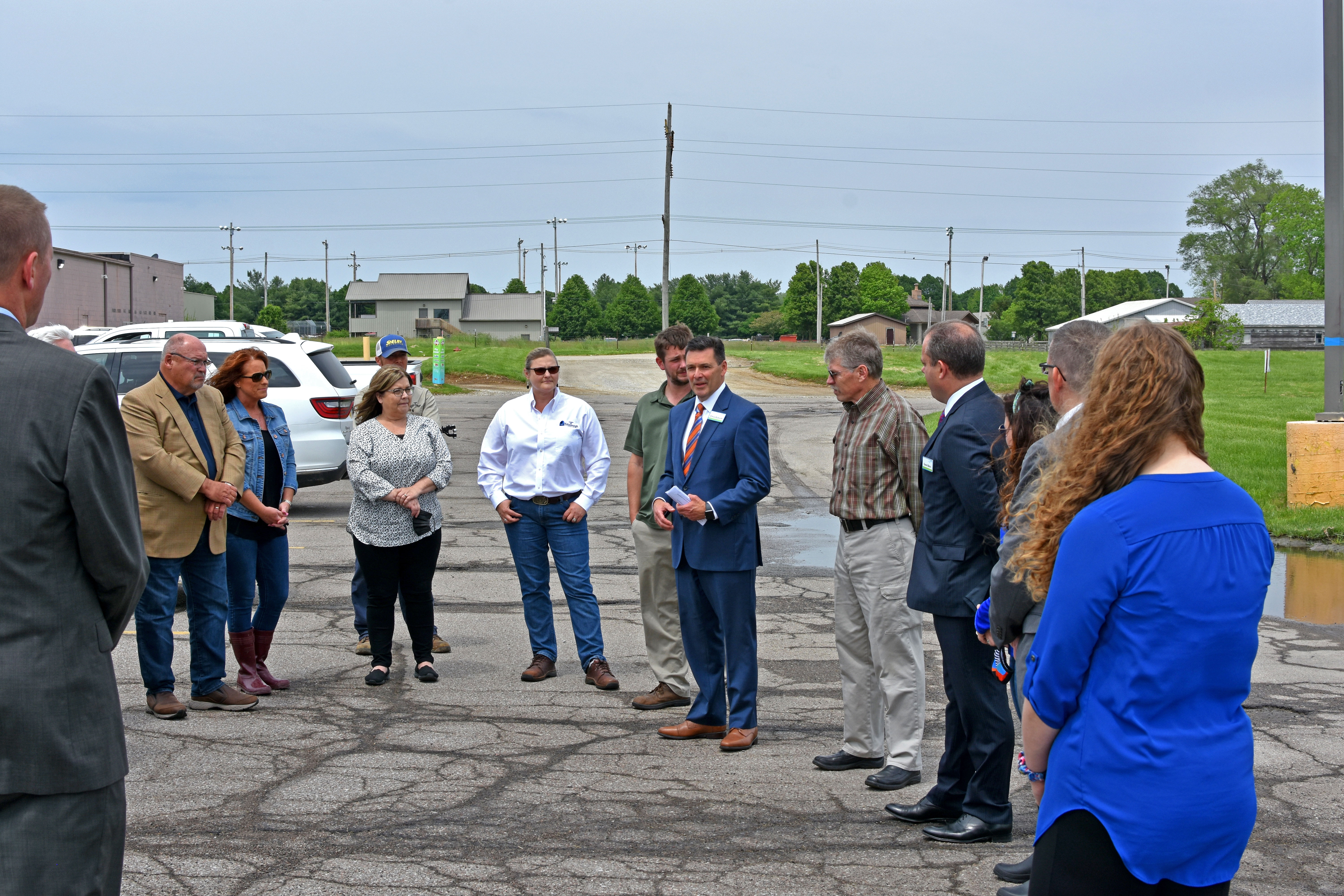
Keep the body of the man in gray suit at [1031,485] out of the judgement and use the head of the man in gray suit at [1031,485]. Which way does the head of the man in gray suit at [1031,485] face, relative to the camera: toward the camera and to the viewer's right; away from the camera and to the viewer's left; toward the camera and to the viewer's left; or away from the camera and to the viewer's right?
away from the camera and to the viewer's left

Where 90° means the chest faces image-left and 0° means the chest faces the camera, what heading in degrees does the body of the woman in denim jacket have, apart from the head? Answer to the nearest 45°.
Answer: approximately 315°

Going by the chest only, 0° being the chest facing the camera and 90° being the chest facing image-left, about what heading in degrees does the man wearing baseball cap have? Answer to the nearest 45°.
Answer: approximately 0°

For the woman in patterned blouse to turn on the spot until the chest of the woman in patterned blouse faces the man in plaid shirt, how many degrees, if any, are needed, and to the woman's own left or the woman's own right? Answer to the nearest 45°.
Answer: approximately 45° to the woman's own left

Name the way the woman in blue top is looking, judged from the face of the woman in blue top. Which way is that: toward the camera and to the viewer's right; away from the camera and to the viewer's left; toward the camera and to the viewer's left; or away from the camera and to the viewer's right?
away from the camera and to the viewer's left

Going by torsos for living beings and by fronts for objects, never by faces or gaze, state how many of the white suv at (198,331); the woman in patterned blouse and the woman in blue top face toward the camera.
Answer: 1

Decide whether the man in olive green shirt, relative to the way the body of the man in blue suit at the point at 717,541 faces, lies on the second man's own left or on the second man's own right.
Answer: on the second man's own right

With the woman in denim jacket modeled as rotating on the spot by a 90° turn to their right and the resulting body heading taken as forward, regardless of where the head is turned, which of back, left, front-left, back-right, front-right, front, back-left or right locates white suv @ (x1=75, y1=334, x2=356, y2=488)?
back-right

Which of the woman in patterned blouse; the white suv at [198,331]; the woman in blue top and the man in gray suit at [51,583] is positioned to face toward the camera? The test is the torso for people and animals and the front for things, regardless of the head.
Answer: the woman in patterned blouse

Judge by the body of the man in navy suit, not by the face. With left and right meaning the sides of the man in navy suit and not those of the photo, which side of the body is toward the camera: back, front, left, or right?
left
